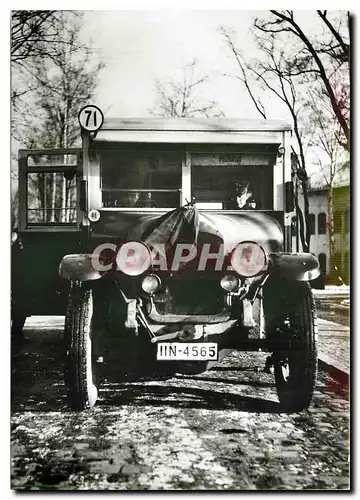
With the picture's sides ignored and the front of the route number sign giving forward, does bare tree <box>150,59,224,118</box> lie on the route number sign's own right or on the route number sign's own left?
on the route number sign's own left

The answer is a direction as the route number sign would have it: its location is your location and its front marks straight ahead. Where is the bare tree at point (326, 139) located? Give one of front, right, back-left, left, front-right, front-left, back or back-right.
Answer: left

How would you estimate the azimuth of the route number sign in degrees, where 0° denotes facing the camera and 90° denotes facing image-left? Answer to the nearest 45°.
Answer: approximately 0°
